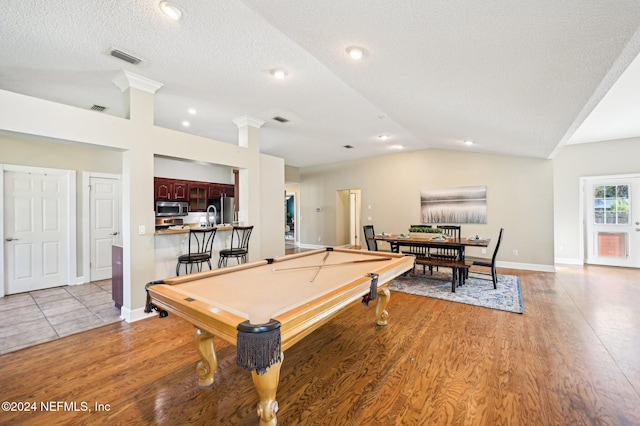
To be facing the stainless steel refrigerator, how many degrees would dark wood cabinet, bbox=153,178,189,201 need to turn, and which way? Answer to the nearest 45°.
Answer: approximately 90° to its left

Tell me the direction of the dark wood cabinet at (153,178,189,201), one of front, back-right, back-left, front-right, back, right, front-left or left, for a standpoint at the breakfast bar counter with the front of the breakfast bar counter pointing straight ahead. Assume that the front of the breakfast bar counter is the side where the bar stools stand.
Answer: back

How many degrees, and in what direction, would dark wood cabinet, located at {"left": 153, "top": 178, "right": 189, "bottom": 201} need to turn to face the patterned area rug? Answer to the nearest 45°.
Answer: approximately 45° to its left

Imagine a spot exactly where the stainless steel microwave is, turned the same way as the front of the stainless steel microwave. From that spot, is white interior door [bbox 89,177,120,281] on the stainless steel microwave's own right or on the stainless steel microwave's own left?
on the stainless steel microwave's own right

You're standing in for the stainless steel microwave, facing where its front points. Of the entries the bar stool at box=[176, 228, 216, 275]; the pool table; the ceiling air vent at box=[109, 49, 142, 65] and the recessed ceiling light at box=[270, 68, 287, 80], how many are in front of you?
4

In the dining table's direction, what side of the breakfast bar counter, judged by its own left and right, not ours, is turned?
left
